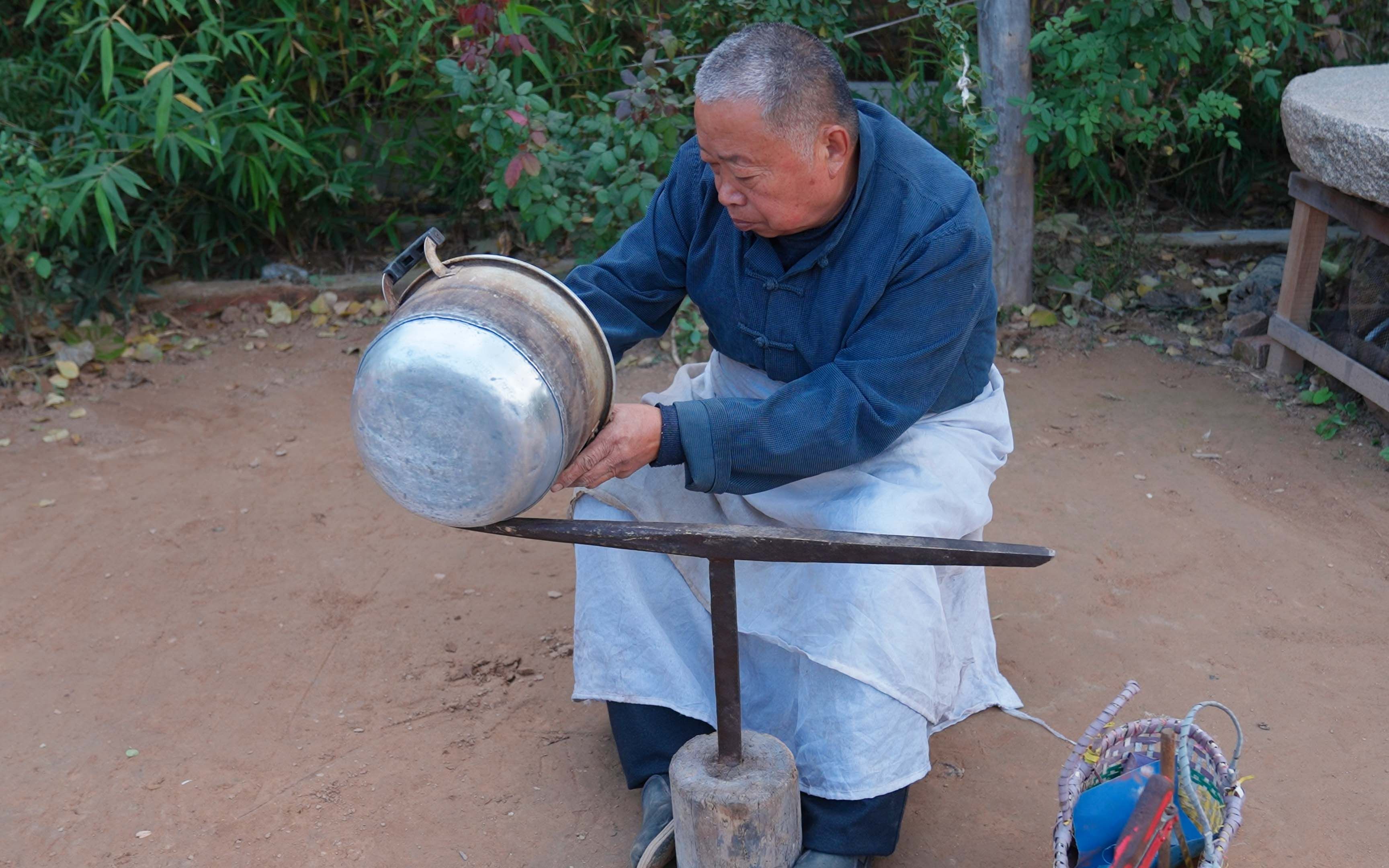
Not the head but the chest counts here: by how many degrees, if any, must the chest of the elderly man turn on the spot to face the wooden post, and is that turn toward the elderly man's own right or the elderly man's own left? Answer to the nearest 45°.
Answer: approximately 135° to the elderly man's own right

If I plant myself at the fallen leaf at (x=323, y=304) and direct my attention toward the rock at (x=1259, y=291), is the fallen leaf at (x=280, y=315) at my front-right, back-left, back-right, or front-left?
back-right

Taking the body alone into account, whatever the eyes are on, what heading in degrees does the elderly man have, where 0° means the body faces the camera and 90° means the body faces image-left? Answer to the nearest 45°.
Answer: approximately 45°

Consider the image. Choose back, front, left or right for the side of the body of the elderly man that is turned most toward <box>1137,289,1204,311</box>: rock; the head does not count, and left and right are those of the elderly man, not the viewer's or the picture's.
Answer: back

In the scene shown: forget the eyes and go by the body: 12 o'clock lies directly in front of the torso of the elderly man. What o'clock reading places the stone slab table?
The stone slab table is roughly at 6 o'clock from the elderly man.

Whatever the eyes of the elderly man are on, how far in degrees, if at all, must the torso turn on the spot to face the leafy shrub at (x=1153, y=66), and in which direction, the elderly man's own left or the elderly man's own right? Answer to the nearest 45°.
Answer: approximately 180°

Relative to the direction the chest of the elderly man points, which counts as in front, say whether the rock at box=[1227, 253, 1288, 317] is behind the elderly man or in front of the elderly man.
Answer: behind

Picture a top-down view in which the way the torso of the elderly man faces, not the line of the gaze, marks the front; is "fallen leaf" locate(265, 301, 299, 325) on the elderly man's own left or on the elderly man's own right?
on the elderly man's own right

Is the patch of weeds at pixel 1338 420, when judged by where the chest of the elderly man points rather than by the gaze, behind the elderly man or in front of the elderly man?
behind

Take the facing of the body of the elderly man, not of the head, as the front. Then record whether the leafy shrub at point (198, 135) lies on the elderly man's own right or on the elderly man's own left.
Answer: on the elderly man's own right

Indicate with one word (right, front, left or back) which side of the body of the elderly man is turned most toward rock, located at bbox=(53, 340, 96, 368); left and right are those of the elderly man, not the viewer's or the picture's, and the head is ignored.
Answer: right

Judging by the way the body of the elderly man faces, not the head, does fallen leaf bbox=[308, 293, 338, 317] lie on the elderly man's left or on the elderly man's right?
on the elderly man's right
